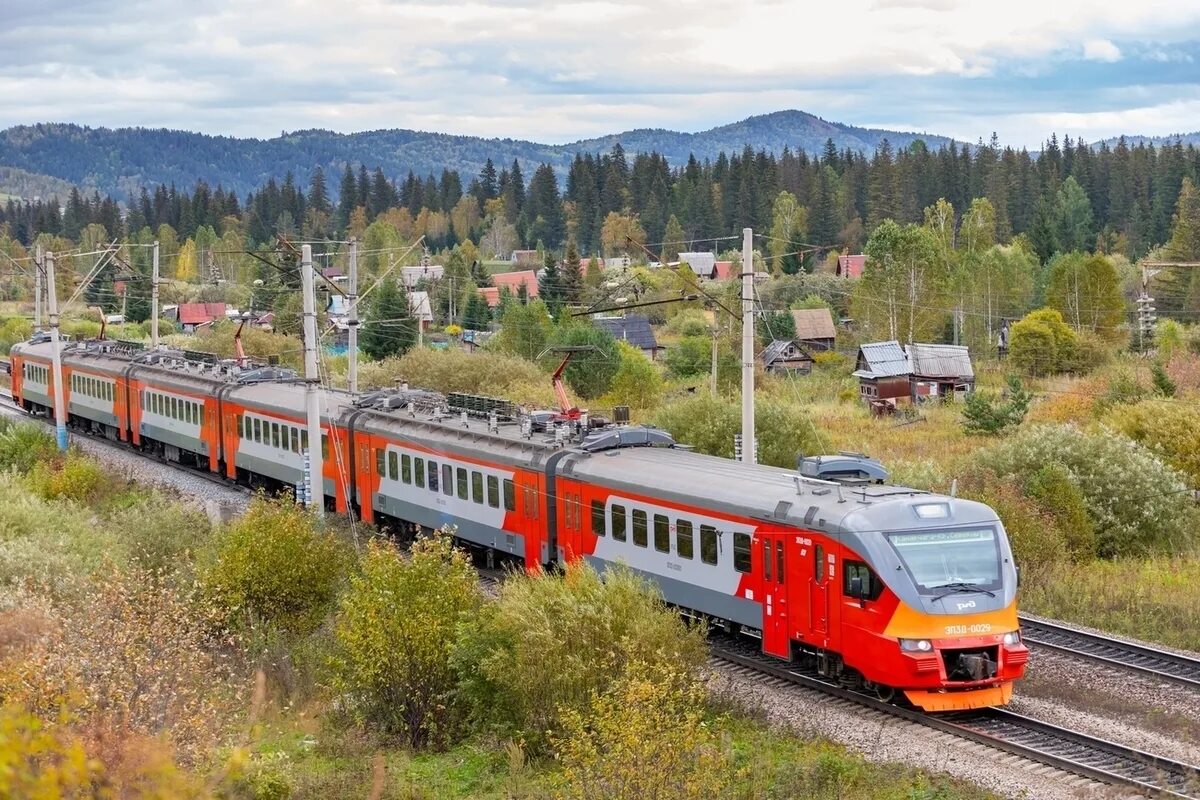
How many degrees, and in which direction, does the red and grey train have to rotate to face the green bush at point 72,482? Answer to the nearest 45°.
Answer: approximately 180°

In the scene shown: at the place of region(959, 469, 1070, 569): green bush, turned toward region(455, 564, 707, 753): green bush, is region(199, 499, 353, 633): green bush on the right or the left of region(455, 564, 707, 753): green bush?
right

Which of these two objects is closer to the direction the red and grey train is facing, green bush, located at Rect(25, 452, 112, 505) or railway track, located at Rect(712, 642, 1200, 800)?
the railway track

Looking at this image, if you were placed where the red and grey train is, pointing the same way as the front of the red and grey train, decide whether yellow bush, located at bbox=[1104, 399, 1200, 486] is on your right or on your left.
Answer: on your left

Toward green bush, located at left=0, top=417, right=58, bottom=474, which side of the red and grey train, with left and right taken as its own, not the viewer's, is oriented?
back

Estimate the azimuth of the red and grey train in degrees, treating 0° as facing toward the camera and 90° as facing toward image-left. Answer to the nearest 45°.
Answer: approximately 315°

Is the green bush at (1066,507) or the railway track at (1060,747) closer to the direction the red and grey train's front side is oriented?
the railway track

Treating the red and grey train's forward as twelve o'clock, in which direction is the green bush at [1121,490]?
The green bush is roughly at 9 o'clock from the red and grey train.
